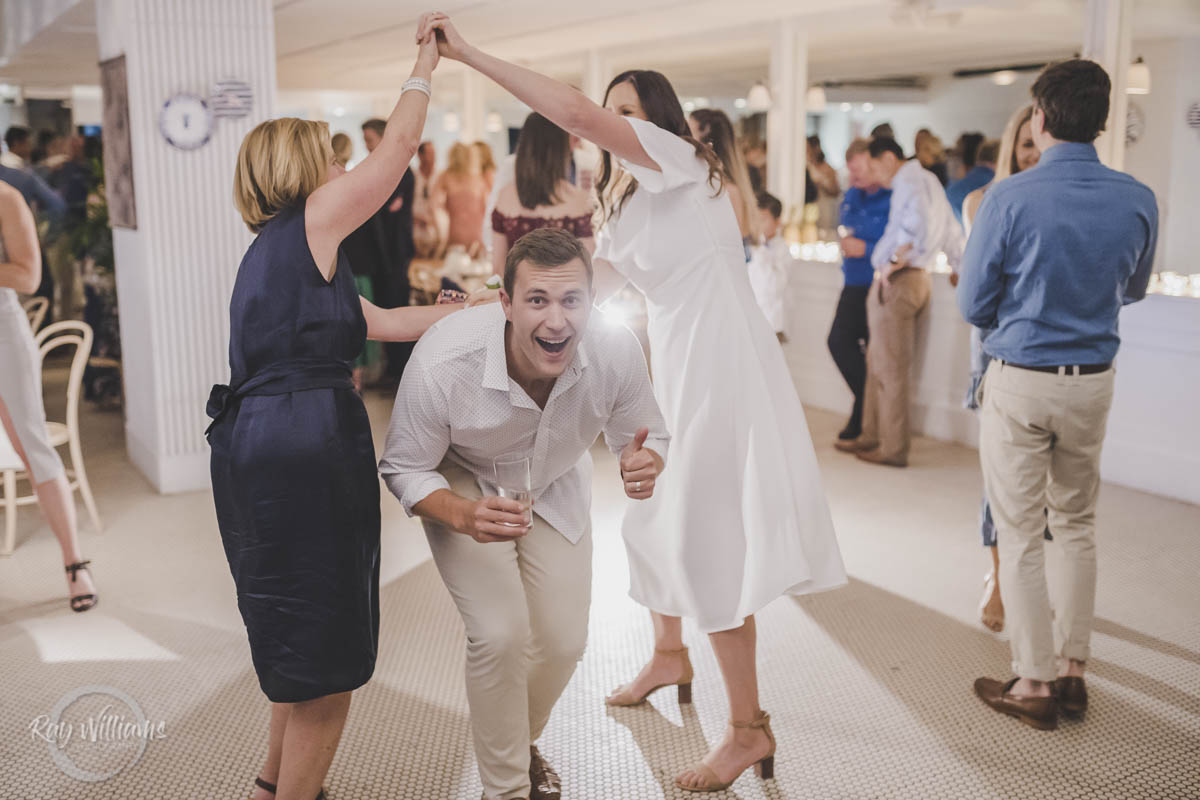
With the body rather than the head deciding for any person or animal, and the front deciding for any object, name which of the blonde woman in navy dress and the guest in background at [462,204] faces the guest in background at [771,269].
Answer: the blonde woman in navy dress

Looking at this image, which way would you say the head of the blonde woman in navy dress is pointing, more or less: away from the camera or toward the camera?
away from the camera

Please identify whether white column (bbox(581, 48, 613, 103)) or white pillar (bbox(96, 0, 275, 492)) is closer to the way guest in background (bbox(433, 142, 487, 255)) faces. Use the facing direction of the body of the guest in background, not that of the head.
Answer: the white column

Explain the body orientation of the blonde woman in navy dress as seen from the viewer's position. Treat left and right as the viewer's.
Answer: facing away from the viewer and to the right of the viewer

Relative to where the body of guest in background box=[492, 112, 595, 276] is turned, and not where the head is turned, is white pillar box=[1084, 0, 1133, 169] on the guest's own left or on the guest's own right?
on the guest's own right

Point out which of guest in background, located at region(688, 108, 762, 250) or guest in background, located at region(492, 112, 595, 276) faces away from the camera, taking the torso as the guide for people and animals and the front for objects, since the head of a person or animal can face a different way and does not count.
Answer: guest in background, located at region(492, 112, 595, 276)

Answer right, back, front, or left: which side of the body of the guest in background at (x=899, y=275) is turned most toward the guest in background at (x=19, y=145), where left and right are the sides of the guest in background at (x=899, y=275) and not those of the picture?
front

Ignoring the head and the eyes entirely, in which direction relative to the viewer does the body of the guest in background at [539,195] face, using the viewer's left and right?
facing away from the viewer

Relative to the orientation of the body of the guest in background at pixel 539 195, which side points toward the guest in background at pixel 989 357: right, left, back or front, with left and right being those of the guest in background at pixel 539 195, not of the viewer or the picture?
right

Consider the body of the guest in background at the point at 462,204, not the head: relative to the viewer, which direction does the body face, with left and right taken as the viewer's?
facing away from the viewer

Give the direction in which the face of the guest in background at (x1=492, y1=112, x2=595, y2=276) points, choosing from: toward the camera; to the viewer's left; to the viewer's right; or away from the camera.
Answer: away from the camera
